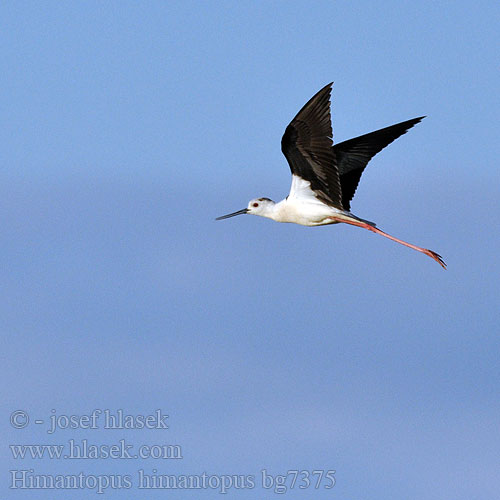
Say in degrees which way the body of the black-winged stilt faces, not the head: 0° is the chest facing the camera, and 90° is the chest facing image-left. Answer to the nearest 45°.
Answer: approximately 90°
